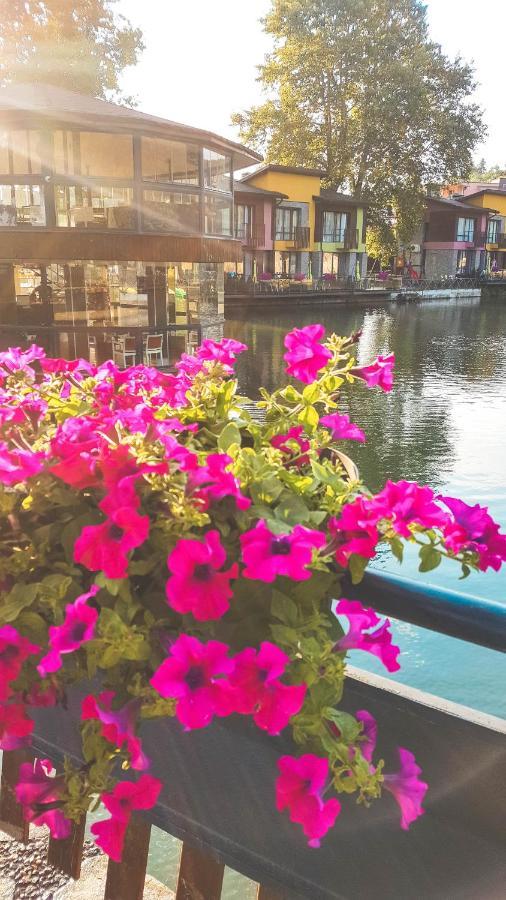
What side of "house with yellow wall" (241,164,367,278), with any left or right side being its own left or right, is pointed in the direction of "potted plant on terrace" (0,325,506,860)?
front

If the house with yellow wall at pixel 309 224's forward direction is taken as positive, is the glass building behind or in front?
in front

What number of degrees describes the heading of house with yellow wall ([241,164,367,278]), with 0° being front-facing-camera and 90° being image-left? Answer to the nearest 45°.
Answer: approximately 0°
